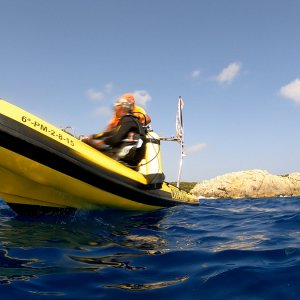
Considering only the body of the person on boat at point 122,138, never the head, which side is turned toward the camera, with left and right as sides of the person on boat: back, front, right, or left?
left
